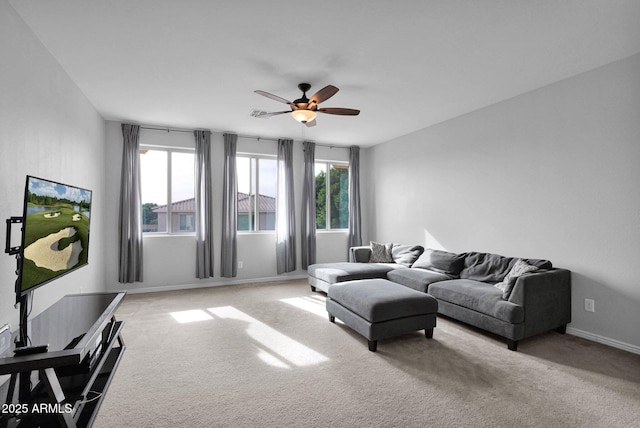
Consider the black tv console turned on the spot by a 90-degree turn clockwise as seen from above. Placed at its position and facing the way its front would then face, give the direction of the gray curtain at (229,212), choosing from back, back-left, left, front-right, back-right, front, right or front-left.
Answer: back-left

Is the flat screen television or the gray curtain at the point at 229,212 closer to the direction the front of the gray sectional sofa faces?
the flat screen television

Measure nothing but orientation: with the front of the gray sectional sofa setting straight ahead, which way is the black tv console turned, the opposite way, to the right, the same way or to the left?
the opposite way

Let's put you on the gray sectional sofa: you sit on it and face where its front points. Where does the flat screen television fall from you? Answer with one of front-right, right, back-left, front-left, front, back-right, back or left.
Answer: front

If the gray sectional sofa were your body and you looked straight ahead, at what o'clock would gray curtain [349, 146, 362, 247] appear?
The gray curtain is roughly at 3 o'clock from the gray sectional sofa.

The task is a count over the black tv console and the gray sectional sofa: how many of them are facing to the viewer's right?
1

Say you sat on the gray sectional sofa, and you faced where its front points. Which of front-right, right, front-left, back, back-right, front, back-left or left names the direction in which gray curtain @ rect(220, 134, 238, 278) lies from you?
front-right

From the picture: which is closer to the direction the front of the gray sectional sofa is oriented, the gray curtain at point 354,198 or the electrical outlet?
the gray curtain

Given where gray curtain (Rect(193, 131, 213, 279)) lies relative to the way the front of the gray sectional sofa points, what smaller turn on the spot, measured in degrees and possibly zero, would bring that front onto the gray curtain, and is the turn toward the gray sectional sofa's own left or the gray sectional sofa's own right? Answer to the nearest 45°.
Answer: approximately 45° to the gray sectional sofa's own right

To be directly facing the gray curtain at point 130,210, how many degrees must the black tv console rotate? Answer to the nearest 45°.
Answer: approximately 90° to its left

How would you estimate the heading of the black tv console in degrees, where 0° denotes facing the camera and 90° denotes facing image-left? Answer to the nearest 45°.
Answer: approximately 270°

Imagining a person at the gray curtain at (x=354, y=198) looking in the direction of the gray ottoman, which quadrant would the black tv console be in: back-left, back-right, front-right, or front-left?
front-right

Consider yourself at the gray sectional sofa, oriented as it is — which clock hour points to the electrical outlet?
The electrical outlet is roughly at 7 o'clock from the gray sectional sofa.

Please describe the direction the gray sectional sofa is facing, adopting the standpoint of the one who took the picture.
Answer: facing the viewer and to the left of the viewer

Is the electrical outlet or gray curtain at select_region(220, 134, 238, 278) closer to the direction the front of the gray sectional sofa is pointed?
the gray curtain

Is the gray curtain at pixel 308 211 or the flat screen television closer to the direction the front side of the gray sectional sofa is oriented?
the flat screen television
